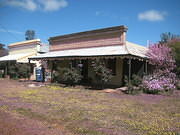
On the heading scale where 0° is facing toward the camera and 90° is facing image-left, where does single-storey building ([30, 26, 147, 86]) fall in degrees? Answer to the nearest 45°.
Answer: approximately 45°

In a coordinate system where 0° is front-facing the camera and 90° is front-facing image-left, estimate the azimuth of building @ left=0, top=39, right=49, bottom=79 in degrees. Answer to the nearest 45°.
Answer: approximately 45°

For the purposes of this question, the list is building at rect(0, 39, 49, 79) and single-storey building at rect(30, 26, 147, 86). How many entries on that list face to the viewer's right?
0

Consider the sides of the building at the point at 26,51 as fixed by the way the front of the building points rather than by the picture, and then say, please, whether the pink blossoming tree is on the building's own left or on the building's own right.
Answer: on the building's own left

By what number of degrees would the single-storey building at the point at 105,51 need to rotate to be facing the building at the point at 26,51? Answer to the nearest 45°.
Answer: approximately 90° to its right

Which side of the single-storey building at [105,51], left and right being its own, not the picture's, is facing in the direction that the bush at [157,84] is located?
left
